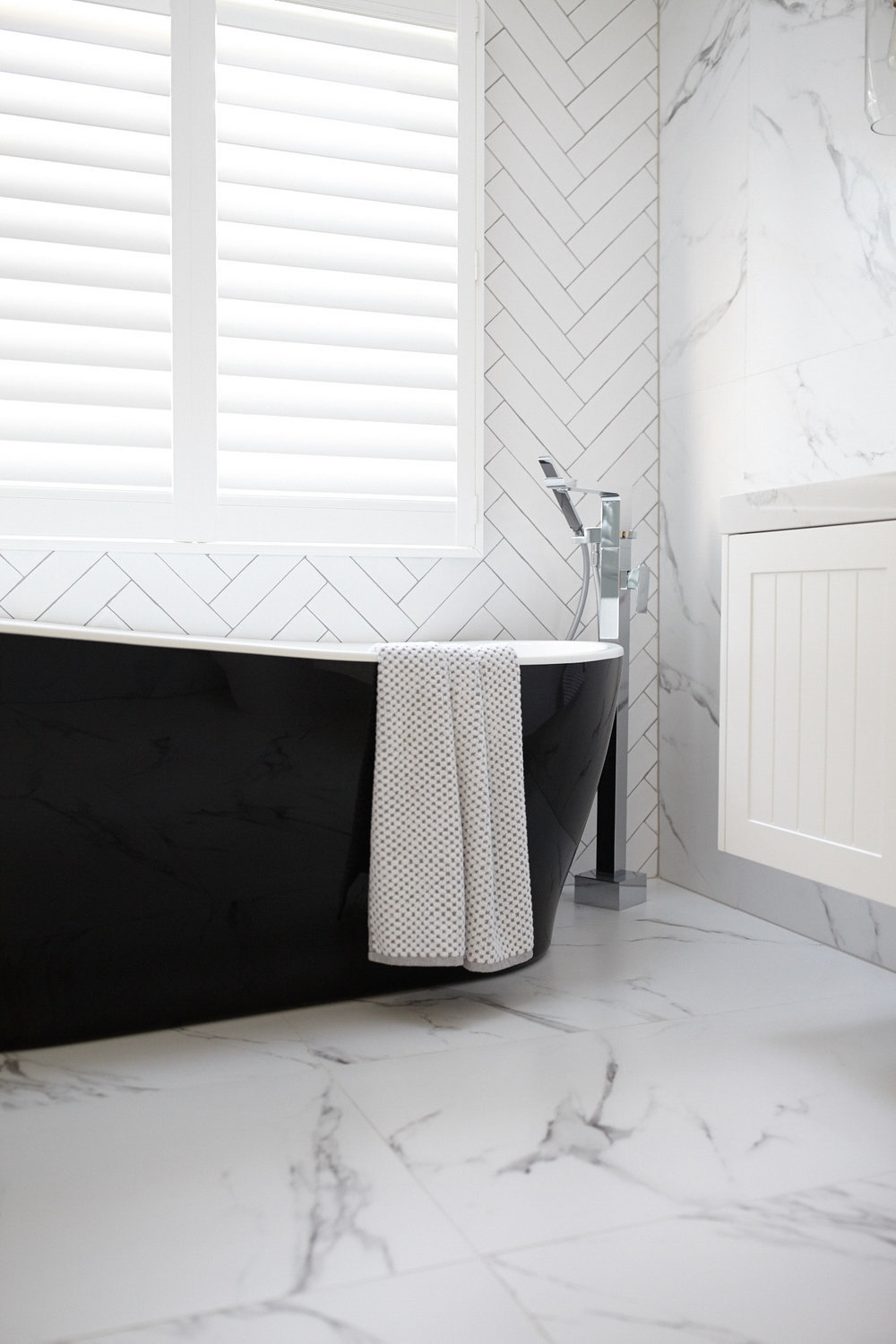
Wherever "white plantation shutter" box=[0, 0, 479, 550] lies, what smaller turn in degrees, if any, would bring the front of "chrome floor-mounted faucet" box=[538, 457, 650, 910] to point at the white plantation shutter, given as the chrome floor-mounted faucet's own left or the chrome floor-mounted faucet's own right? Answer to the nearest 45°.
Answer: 0° — it already faces it

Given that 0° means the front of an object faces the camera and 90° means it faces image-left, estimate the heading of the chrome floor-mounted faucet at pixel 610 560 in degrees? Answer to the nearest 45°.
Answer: approximately 90°

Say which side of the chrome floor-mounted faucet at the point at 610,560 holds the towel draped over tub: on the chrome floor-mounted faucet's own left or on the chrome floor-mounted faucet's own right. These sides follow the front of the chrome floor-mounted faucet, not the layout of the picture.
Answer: on the chrome floor-mounted faucet's own left

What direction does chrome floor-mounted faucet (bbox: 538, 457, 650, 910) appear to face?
to the viewer's left

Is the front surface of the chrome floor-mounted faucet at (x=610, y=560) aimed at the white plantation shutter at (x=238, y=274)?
yes
